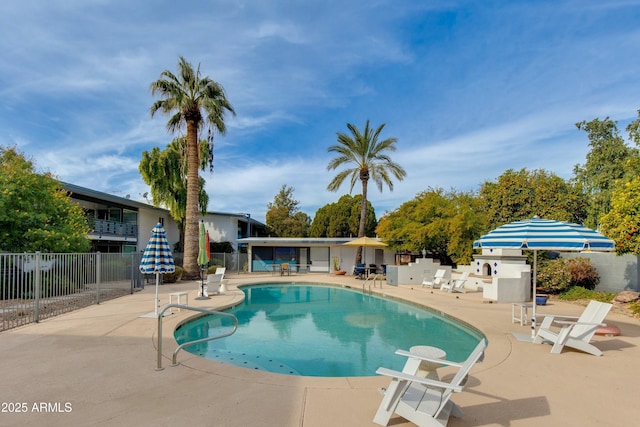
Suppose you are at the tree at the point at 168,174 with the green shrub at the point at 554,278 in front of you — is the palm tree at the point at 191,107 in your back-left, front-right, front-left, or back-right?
front-right

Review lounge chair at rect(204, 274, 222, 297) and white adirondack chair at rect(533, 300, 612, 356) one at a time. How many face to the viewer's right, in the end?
0

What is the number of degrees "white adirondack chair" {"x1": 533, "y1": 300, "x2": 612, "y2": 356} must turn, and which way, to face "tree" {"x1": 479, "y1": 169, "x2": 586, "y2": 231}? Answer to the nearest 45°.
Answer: approximately 135° to its right

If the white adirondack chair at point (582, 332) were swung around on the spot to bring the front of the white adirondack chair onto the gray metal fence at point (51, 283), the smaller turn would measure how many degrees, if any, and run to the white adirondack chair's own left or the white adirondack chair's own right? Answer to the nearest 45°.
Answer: approximately 45° to the white adirondack chair's own right

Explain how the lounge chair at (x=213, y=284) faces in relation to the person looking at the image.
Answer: facing the viewer and to the left of the viewer

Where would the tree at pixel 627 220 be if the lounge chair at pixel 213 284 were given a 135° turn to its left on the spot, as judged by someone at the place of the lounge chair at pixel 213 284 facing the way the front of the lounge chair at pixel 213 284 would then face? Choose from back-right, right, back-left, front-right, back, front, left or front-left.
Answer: front-right

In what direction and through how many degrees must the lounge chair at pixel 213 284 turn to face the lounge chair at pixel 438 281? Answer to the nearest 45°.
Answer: approximately 135° to its left

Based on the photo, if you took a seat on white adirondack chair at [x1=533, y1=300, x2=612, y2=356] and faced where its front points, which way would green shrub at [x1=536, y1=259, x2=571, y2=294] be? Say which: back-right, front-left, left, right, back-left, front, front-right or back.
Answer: back-right

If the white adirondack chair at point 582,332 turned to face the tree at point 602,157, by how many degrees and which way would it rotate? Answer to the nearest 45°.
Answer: approximately 135° to its right

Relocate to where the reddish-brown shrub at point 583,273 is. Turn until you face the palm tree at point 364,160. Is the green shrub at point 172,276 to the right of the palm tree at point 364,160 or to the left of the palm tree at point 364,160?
left

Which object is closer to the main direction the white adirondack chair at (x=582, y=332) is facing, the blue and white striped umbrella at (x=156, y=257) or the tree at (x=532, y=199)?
the blue and white striped umbrella
